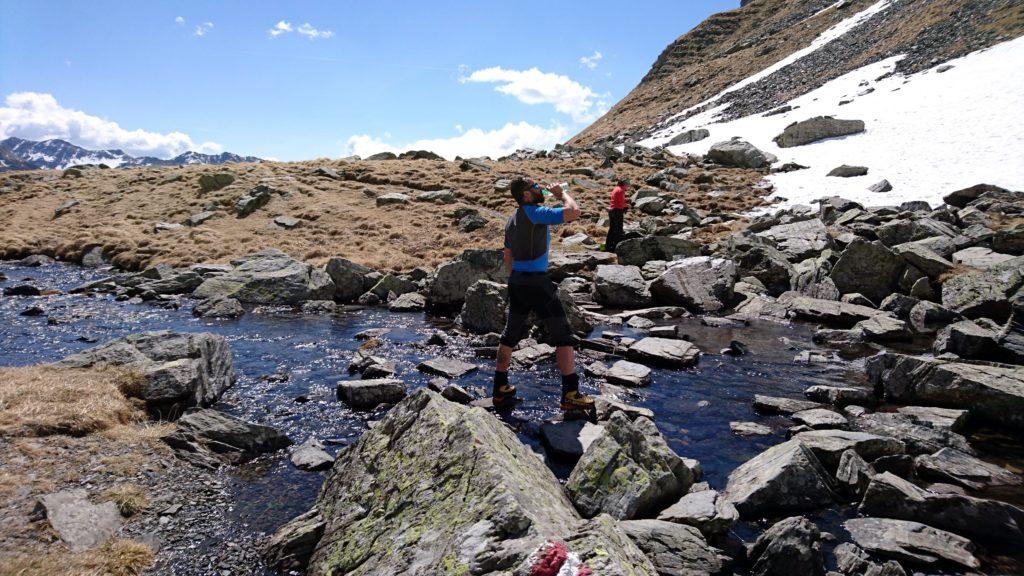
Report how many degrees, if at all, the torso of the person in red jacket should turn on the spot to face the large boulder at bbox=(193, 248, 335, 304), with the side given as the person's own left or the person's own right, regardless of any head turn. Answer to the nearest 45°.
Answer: approximately 135° to the person's own right

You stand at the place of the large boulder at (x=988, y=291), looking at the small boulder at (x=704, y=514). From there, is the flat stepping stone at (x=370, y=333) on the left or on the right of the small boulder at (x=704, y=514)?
right

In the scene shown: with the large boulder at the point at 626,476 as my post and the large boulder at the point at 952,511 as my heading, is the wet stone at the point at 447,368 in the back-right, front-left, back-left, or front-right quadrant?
back-left

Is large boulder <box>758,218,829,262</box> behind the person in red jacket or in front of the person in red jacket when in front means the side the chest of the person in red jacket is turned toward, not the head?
in front

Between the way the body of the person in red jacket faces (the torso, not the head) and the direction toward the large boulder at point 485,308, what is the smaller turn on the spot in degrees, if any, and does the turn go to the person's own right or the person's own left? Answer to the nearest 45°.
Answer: approximately 90° to the person's own right
